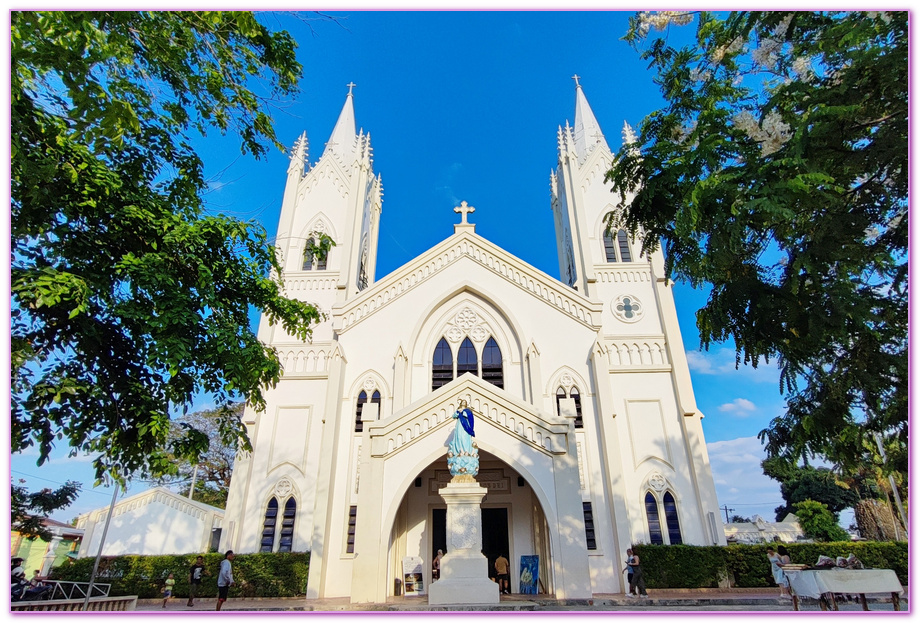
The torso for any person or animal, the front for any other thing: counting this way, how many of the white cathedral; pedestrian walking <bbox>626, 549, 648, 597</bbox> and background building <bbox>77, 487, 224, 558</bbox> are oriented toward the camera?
2

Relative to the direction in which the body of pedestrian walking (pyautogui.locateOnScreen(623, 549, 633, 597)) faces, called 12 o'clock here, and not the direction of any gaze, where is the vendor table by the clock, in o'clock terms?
The vendor table is roughly at 8 o'clock from the pedestrian walking.

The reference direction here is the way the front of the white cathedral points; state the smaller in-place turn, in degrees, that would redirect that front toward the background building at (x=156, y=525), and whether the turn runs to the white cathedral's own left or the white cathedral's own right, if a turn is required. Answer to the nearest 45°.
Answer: approximately 90° to the white cathedral's own right

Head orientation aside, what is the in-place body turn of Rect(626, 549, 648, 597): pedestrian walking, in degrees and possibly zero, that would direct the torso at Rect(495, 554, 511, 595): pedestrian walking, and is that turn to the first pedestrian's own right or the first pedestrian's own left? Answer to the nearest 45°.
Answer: approximately 45° to the first pedestrian's own right
